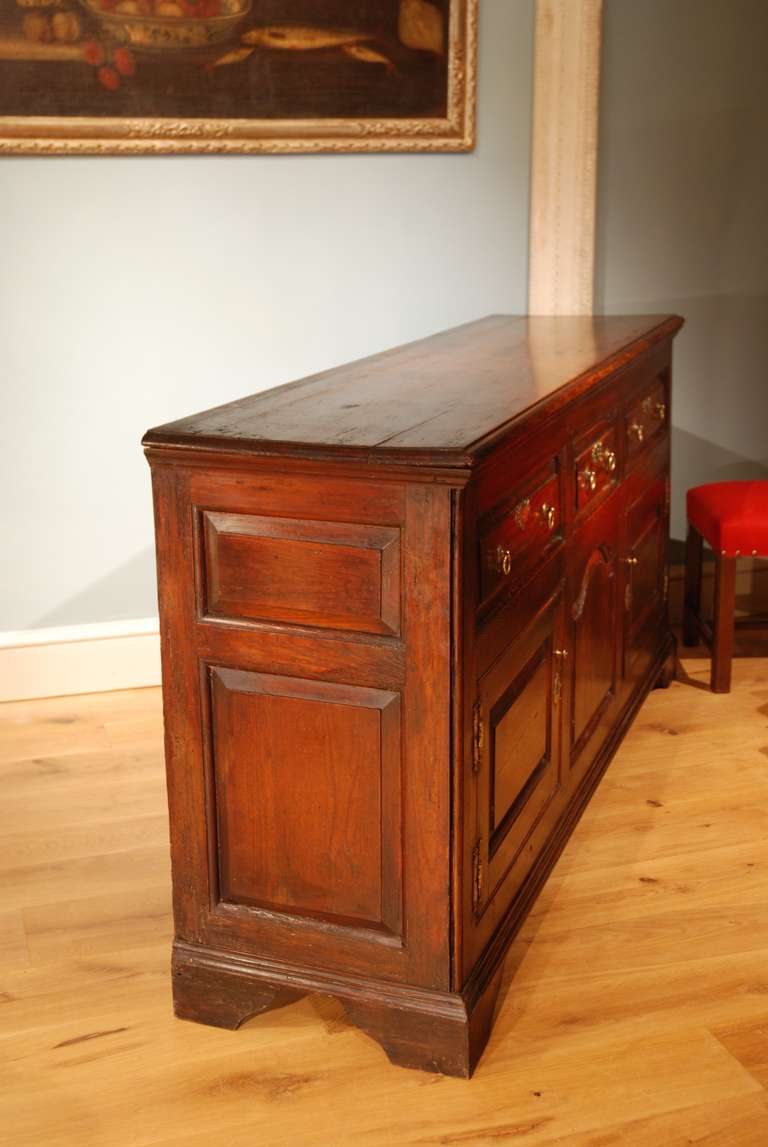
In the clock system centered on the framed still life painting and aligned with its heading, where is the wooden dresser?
The wooden dresser is roughly at 12 o'clock from the framed still life painting.

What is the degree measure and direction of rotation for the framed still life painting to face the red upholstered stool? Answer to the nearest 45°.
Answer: approximately 90° to its left

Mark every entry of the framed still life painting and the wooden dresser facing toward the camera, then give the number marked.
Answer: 1

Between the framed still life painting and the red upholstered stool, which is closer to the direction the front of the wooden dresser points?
the red upholstered stool

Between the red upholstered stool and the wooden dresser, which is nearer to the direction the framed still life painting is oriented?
the wooden dresser

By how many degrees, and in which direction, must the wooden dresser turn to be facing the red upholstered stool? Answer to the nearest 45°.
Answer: approximately 45° to its left

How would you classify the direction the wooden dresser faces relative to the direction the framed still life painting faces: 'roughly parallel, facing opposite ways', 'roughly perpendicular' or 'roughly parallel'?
roughly perpendicular

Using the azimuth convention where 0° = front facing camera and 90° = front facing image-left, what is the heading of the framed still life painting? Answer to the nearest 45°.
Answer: approximately 0°

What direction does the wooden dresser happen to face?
to the viewer's right
